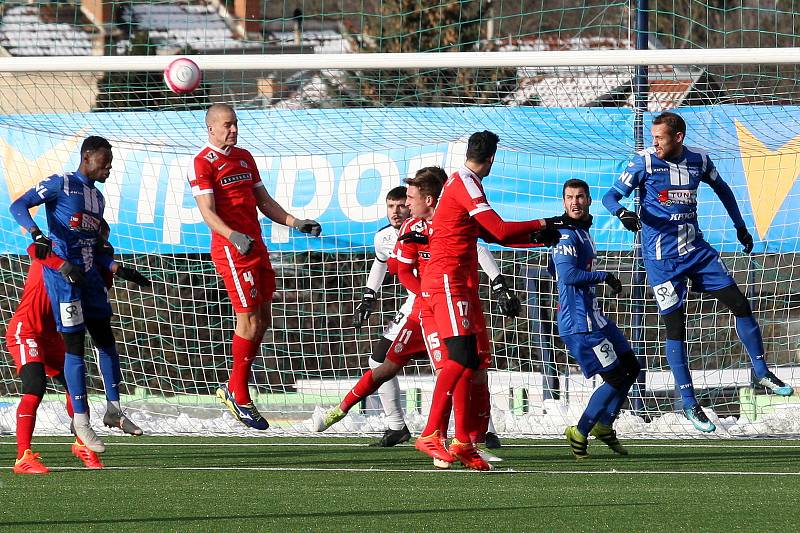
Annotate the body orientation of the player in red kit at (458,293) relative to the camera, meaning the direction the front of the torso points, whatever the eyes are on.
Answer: to the viewer's right

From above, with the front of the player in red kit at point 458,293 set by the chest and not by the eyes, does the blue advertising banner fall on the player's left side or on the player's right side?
on the player's left side

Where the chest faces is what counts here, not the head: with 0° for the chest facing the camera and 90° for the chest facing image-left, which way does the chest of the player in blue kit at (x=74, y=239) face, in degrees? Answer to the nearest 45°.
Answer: approximately 315°

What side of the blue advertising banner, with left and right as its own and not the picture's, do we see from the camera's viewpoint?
front

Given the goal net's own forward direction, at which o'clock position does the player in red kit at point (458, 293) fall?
The player in red kit is roughly at 12 o'clock from the goal net.

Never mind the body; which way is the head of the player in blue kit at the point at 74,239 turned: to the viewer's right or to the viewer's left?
to the viewer's right

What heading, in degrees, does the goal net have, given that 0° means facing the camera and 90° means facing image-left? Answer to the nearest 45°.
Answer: approximately 0°

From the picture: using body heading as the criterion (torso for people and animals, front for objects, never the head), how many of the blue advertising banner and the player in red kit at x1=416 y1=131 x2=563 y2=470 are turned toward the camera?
1

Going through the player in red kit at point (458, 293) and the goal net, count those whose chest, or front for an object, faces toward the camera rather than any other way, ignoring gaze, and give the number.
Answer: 1
